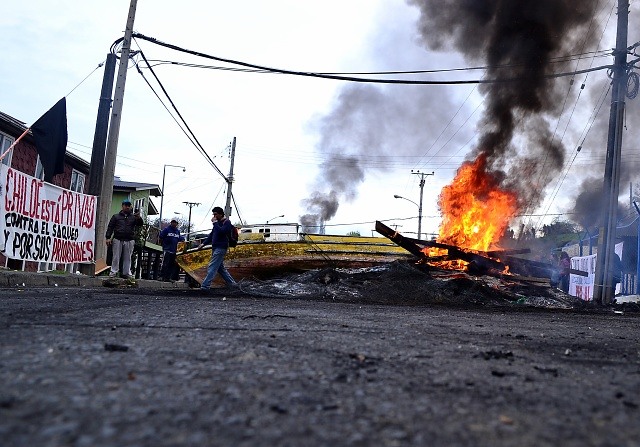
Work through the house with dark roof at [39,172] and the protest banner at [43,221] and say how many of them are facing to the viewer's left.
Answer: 0

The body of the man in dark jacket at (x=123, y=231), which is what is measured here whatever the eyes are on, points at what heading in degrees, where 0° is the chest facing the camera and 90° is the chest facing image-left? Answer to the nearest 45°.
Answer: approximately 0°

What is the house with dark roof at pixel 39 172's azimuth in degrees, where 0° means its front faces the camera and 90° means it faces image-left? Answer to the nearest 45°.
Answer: approximately 315°

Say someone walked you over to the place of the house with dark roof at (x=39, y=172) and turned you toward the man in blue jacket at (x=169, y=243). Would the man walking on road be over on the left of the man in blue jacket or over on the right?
right

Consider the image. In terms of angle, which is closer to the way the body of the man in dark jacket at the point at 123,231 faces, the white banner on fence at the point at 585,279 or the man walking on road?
the man walking on road

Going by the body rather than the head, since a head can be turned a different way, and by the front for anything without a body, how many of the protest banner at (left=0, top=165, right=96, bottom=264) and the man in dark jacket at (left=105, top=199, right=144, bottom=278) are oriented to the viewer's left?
0

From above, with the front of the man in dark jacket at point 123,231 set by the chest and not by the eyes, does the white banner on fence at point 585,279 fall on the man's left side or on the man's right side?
on the man's left side

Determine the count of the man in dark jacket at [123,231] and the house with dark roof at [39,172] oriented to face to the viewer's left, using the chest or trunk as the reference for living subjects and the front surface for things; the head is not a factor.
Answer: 0

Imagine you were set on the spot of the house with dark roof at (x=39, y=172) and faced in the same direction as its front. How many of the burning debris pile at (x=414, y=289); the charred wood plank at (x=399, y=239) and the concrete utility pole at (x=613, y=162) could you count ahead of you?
3

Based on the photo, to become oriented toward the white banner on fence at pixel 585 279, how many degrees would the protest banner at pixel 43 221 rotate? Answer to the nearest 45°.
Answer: approximately 45° to its left
